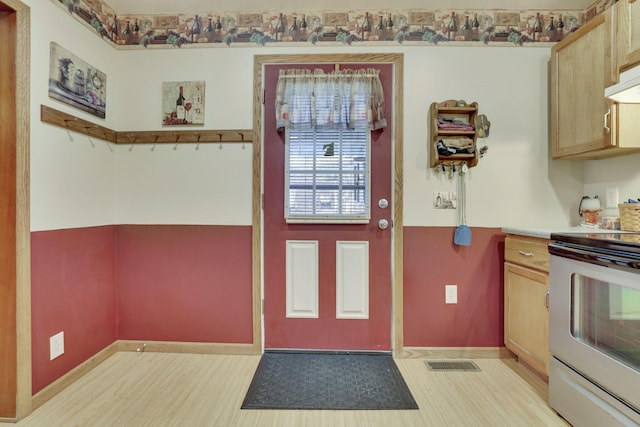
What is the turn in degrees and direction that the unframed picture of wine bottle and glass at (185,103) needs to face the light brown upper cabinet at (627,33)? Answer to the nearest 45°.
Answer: approximately 45° to its left

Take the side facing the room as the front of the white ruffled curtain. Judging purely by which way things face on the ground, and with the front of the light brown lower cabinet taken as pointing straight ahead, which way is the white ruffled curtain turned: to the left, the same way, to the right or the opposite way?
to the left

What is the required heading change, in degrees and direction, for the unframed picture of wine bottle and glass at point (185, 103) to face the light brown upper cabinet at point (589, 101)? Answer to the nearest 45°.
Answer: approximately 45° to its left

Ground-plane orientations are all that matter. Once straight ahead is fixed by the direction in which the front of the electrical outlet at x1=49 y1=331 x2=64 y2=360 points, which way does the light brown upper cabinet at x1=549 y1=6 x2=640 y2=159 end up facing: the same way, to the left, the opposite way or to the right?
the opposite way

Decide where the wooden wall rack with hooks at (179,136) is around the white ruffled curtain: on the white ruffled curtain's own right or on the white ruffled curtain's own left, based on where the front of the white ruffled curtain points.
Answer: on the white ruffled curtain's own right

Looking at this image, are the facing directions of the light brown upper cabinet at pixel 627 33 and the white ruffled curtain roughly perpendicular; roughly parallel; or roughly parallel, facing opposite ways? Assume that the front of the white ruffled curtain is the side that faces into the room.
roughly perpendicular

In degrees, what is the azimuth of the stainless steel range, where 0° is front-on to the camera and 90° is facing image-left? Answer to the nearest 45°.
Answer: approximately 45°

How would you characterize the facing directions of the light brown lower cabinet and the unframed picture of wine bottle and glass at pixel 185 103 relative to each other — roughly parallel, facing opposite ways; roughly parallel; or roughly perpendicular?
roughly perpendicular

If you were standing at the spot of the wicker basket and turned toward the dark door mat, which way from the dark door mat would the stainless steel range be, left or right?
left
